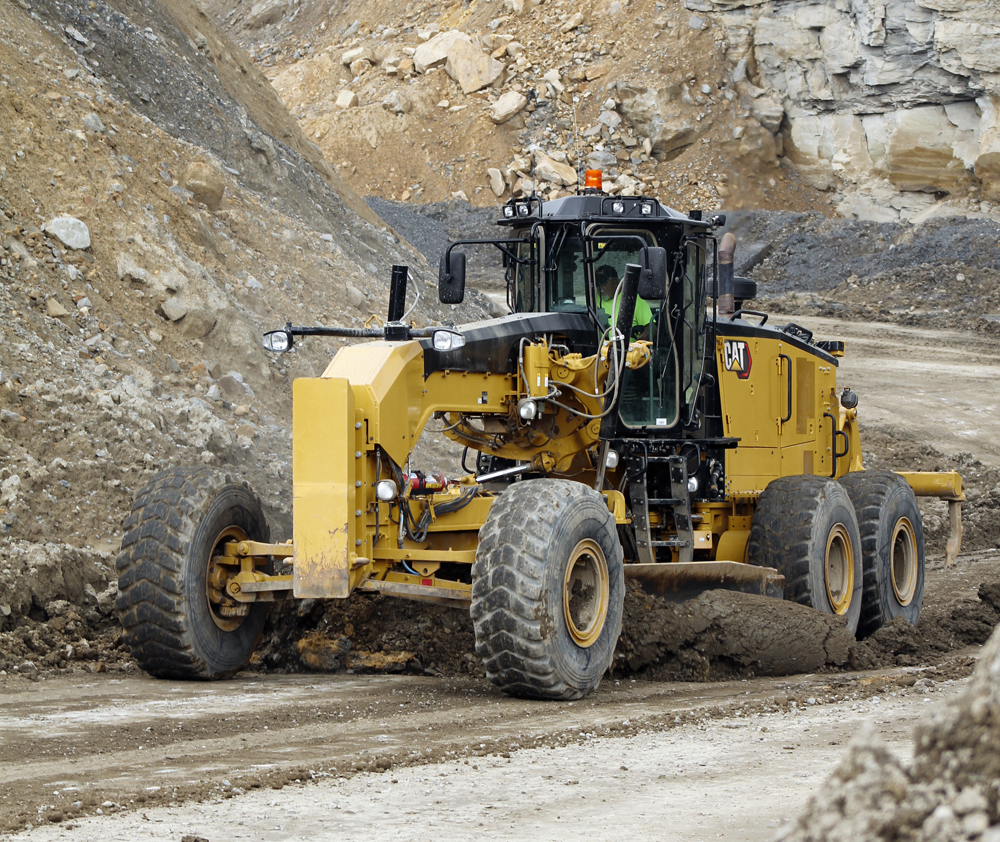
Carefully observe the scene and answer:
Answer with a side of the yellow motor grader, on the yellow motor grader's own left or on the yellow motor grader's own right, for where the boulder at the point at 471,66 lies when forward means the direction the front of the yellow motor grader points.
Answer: on the yellow motor grader's own right

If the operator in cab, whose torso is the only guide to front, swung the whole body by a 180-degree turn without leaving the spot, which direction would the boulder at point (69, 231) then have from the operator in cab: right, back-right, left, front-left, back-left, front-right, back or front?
left

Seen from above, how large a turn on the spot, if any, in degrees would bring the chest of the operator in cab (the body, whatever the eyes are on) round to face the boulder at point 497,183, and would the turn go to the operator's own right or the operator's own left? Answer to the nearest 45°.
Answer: approximately 135° to the operator's own right

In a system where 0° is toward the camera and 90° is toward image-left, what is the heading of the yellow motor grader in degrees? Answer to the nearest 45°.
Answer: approximately 45°

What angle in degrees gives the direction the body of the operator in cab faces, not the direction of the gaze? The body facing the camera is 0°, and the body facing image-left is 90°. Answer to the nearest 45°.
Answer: approximately 45°

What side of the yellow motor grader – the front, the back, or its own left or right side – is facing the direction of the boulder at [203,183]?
right

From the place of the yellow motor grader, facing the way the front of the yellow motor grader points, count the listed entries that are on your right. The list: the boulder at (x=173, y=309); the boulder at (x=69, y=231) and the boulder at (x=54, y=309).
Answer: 3

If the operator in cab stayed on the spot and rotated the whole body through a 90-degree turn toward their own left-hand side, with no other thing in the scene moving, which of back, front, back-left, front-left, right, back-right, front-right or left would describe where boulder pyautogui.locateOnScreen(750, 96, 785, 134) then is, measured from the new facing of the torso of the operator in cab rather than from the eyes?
back-left
